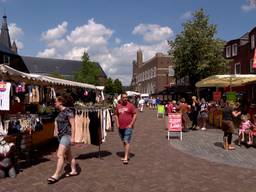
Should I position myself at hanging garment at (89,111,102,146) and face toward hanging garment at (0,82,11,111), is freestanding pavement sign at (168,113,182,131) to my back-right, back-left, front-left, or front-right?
back-right

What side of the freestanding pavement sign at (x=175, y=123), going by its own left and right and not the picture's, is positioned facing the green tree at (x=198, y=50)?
back

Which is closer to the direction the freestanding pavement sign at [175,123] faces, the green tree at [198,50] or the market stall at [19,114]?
the market stall

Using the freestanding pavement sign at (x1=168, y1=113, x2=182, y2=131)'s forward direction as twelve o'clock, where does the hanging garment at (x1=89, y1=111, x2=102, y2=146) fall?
The hanging garment is roughly at 1 o'clock from the freestanding pavement sign.

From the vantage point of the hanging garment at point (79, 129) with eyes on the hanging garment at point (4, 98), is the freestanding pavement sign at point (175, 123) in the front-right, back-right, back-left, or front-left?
back-right

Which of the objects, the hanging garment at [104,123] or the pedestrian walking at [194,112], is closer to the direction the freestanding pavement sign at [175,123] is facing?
the hanging garment

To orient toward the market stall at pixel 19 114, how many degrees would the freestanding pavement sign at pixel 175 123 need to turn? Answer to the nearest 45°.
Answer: approximately 45° to its right

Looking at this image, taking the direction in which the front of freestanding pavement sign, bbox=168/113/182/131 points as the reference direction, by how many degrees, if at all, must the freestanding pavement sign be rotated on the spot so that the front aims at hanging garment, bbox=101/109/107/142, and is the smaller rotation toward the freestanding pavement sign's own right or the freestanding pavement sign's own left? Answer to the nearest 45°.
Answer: approximately 45° to the freestanding pavement sign's own right

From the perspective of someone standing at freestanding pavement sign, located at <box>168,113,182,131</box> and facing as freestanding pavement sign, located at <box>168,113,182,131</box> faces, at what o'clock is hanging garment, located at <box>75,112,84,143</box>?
The hanging garment is roughly at 1 o'clock from the freestanding pavement sign.

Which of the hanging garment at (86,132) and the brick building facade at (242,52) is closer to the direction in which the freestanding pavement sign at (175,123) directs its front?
the hanging garment

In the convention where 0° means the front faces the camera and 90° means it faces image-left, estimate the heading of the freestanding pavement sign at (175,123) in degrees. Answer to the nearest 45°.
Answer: approximately 0°

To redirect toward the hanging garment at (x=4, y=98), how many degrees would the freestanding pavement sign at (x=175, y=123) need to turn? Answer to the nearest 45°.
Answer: approximately 45° to its right
